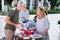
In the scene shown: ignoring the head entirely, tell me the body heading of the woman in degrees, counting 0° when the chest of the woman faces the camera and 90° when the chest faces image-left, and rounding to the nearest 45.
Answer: approximately 45°

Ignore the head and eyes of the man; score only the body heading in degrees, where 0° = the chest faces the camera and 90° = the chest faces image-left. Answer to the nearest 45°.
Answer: approximately 270°
